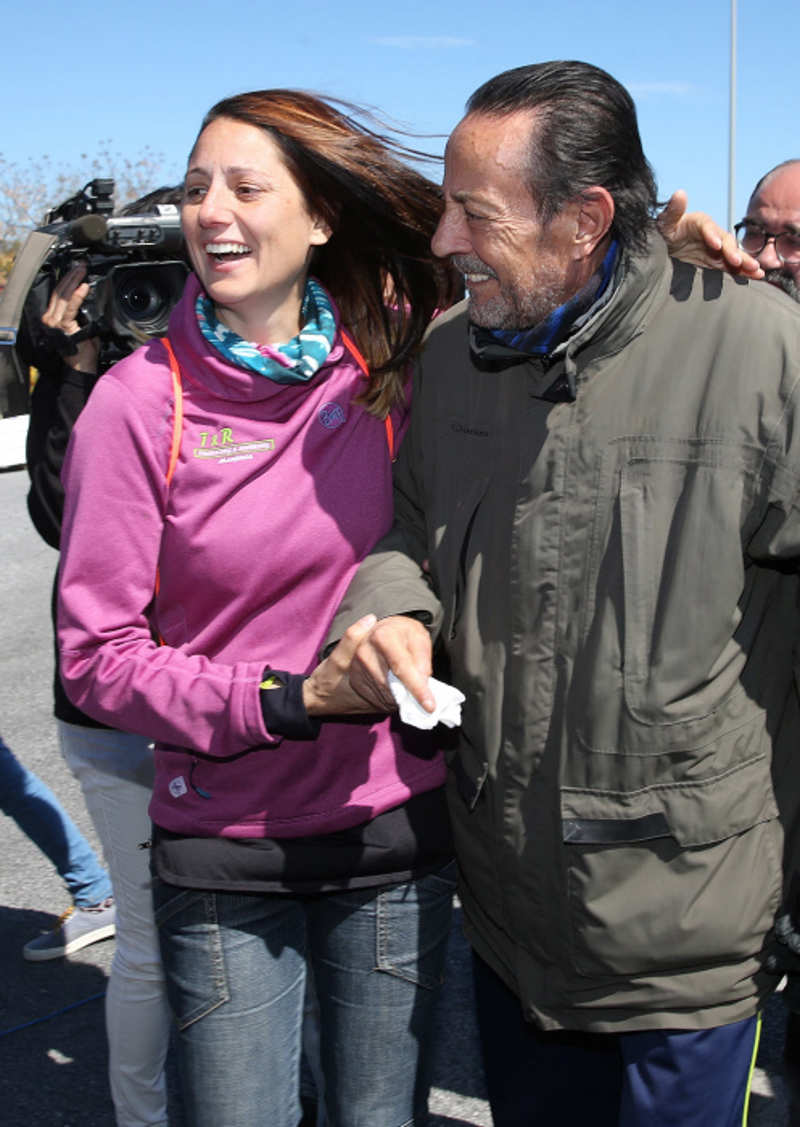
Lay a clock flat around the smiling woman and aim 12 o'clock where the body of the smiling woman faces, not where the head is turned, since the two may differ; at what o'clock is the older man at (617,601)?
The older man is roughly at 10 o'clock from the smiling woman.

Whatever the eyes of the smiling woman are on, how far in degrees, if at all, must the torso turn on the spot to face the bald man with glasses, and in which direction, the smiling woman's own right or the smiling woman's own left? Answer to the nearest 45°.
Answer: approximately 135° to the smiling woman's own left

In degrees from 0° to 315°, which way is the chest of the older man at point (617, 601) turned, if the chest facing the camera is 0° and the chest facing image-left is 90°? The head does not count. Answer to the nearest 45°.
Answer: approximately 45°
